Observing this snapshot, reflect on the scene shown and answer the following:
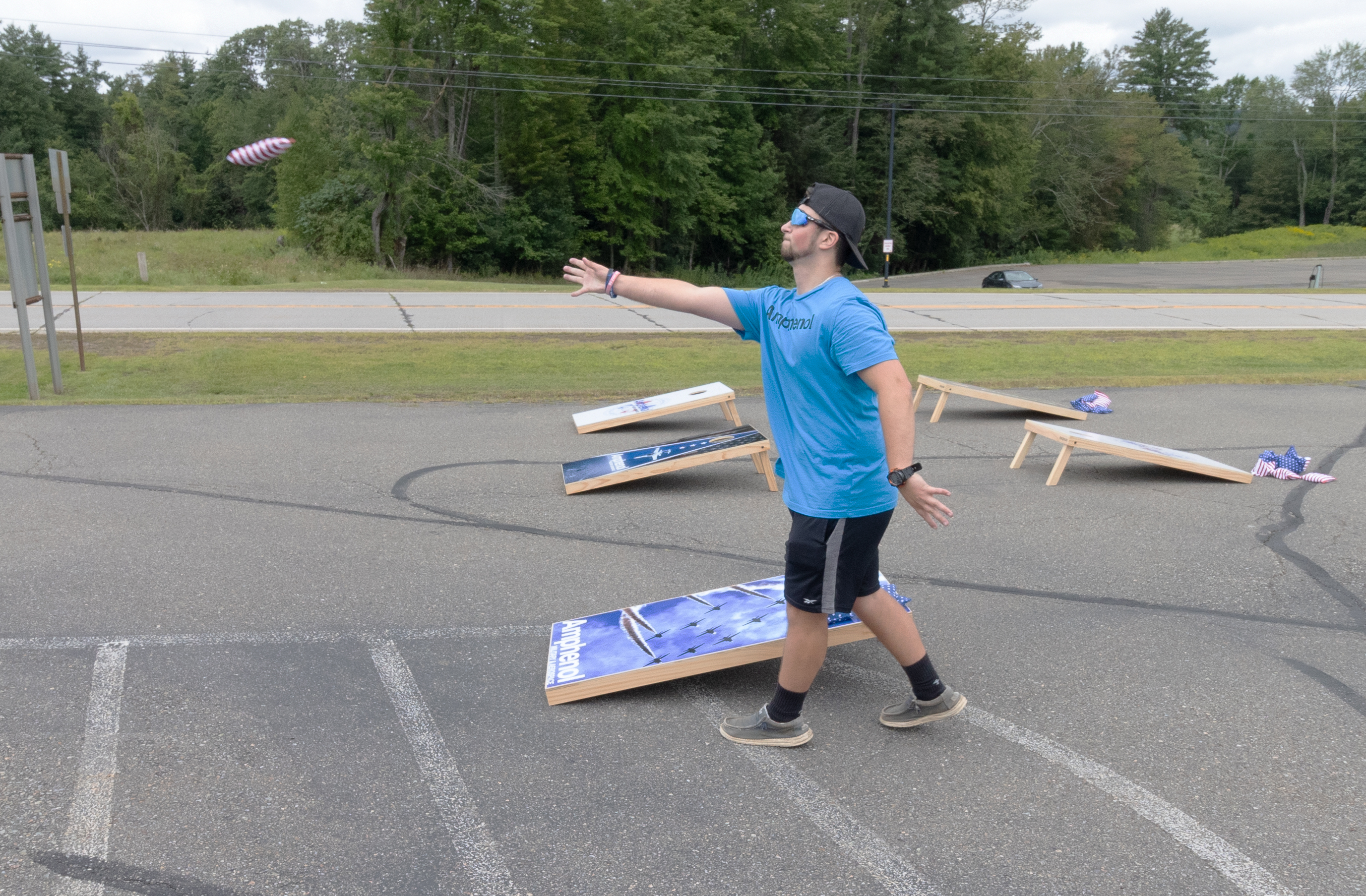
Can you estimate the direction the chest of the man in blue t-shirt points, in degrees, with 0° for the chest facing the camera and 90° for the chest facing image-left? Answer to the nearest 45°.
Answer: approximately 90°

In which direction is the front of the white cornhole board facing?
to the viewer's left

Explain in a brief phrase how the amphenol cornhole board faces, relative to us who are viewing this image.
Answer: facing to the left of the viewer

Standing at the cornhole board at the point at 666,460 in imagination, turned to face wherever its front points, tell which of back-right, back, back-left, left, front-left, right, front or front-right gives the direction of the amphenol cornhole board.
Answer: left

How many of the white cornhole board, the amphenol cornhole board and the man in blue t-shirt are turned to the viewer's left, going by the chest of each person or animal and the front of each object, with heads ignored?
3

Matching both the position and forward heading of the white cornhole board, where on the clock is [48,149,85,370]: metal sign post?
The metal sign post is roughly at 1 o'clock from the white cornhole board.

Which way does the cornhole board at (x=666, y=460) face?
to the viewer's left

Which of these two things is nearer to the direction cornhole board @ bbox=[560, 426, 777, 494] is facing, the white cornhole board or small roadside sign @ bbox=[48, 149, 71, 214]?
the small roadside sign

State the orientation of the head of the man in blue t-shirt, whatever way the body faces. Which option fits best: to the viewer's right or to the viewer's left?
to the viewer's left

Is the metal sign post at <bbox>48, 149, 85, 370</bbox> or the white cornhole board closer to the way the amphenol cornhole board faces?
the metal sign post
